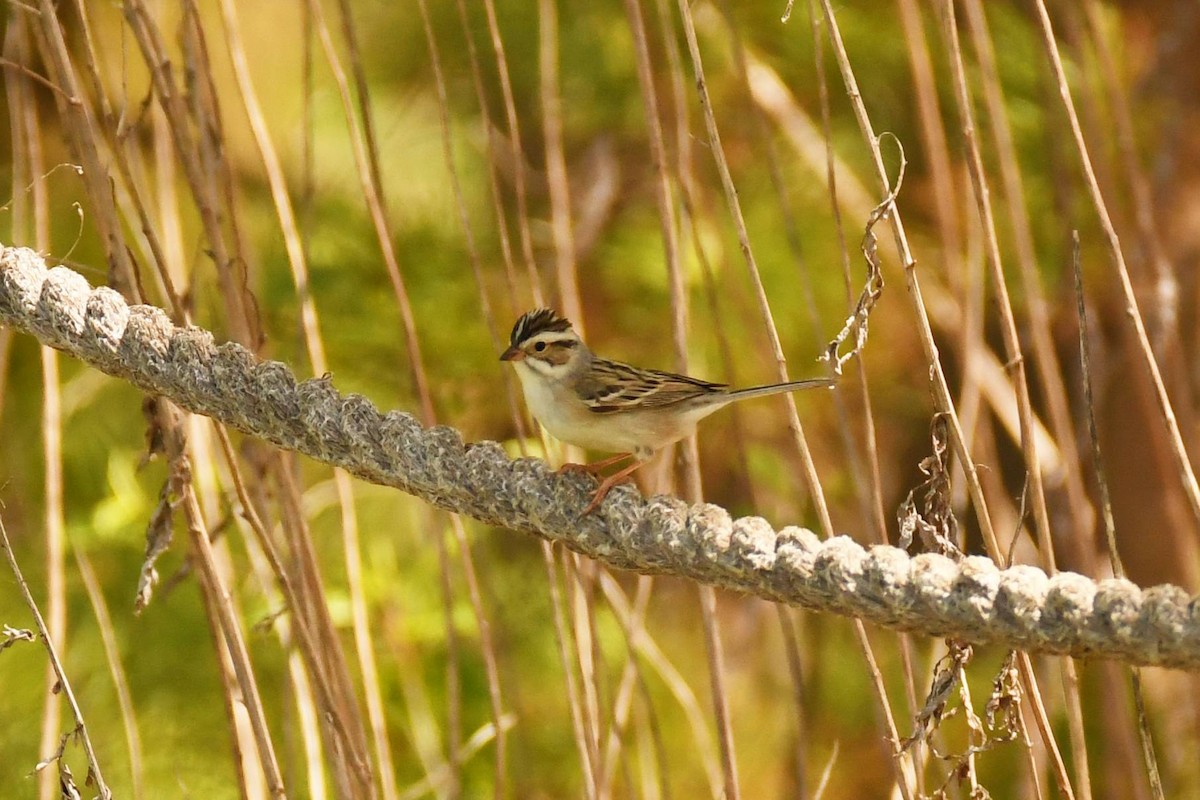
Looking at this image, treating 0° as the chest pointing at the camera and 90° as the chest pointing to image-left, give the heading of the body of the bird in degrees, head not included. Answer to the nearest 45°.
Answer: approximately 90°

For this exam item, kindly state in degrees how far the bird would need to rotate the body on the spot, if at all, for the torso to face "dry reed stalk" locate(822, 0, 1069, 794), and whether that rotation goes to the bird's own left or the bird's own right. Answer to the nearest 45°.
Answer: approximately 135° to the bird's own left

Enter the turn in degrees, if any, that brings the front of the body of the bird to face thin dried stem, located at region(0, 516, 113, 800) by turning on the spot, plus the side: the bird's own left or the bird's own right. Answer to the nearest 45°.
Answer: approximately 45° to the bird's own left

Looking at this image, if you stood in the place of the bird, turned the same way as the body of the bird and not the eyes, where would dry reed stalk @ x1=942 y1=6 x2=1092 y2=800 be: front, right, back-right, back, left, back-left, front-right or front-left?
back-left

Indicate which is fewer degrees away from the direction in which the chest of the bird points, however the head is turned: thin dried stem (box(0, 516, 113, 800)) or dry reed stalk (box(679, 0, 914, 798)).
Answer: the thin dried stem

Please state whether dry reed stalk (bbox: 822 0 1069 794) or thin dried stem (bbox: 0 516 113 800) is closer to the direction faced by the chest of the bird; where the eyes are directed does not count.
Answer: the thin dried stem

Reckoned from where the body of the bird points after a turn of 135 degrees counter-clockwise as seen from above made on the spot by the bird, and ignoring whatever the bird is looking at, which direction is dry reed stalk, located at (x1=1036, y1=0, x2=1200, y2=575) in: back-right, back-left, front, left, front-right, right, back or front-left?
front

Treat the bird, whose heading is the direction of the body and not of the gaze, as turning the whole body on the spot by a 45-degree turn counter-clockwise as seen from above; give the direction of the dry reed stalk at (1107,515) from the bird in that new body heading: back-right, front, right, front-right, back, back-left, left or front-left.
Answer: left
